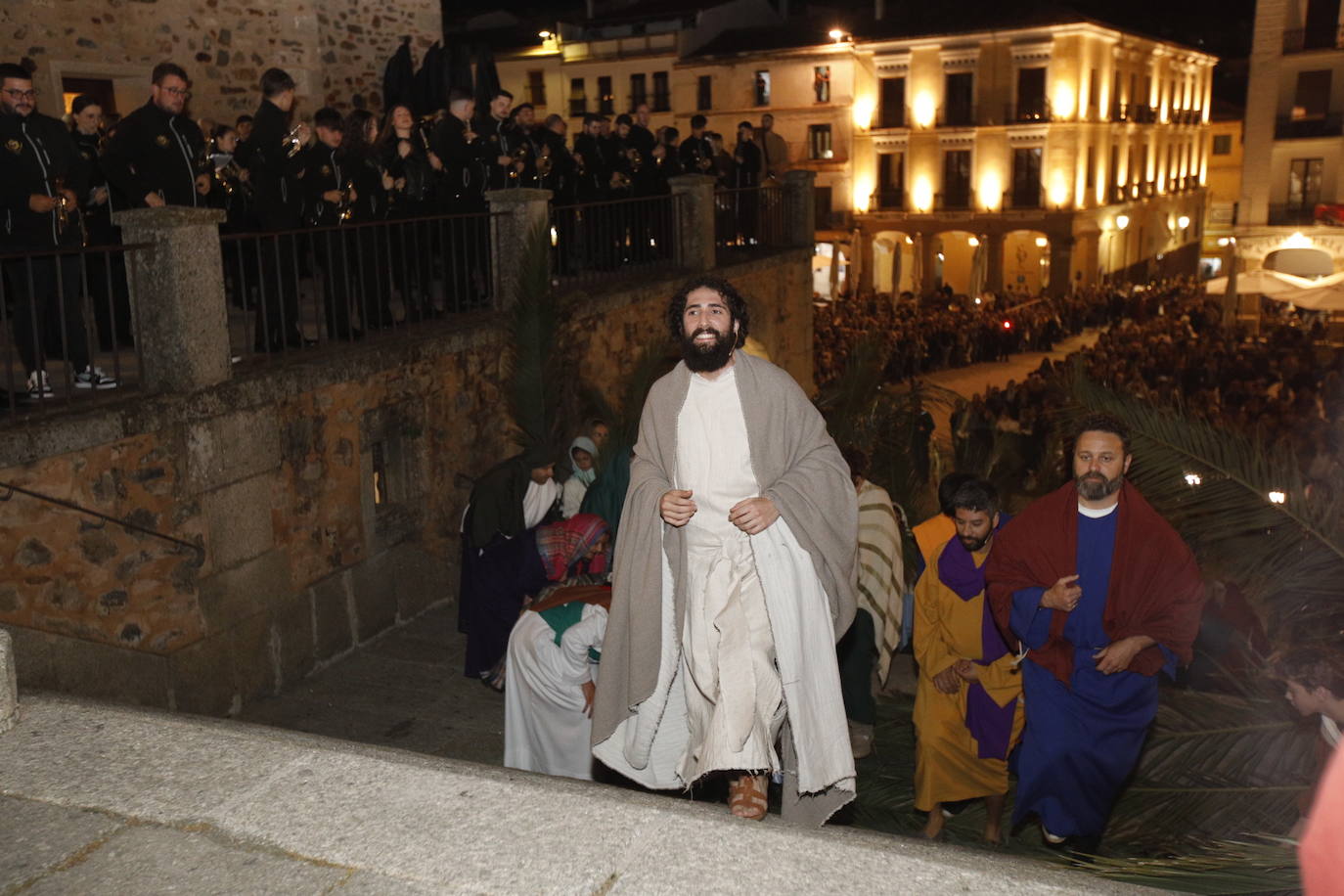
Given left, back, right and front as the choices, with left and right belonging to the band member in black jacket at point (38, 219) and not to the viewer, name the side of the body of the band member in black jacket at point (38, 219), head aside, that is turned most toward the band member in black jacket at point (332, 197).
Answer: left

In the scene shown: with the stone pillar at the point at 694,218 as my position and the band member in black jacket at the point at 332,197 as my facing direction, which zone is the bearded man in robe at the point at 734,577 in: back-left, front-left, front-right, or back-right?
front-left

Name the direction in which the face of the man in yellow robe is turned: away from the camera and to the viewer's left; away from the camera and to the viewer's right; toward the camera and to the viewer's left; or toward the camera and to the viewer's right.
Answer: toward the camera and to the viewer's left

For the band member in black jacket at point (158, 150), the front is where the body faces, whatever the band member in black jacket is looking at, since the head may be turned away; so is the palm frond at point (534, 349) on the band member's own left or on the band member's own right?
on the band member's own left

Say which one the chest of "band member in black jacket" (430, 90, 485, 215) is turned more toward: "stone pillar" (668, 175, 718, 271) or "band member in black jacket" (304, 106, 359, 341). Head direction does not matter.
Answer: the stone pillar

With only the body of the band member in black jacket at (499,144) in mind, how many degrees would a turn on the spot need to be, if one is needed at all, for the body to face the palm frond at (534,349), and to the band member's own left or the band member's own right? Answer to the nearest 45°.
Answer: approximately 45° to the band member's own right

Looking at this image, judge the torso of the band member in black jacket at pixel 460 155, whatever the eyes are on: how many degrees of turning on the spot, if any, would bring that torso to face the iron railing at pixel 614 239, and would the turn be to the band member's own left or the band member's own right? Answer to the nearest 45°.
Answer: approximately 45° to the band member's own left

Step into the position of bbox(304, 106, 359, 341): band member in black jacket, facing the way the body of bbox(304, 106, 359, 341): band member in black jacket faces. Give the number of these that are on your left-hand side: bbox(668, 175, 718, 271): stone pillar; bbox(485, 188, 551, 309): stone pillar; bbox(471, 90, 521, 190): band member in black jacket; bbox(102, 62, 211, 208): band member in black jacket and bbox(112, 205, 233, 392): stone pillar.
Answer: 3

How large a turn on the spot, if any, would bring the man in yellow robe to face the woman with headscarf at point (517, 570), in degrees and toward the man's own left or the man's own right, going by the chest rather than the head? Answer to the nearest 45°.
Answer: approximately 135° to the man's own right

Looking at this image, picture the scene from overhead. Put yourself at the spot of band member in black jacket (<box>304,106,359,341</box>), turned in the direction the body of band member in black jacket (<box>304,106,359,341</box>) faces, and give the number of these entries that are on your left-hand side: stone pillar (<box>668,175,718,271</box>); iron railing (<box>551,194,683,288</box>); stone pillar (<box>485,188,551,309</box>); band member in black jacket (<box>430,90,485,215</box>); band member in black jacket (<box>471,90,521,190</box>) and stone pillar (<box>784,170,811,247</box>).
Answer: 6

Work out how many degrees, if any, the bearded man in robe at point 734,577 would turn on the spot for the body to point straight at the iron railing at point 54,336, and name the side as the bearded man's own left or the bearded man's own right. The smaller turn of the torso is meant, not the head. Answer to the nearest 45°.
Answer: approximately 135° to the bearded man's own right

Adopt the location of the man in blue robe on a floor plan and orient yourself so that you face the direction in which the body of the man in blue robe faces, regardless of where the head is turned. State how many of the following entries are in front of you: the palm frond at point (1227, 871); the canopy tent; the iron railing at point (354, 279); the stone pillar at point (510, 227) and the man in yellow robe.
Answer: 1

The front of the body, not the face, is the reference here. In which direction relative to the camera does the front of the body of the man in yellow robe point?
toward the camera
